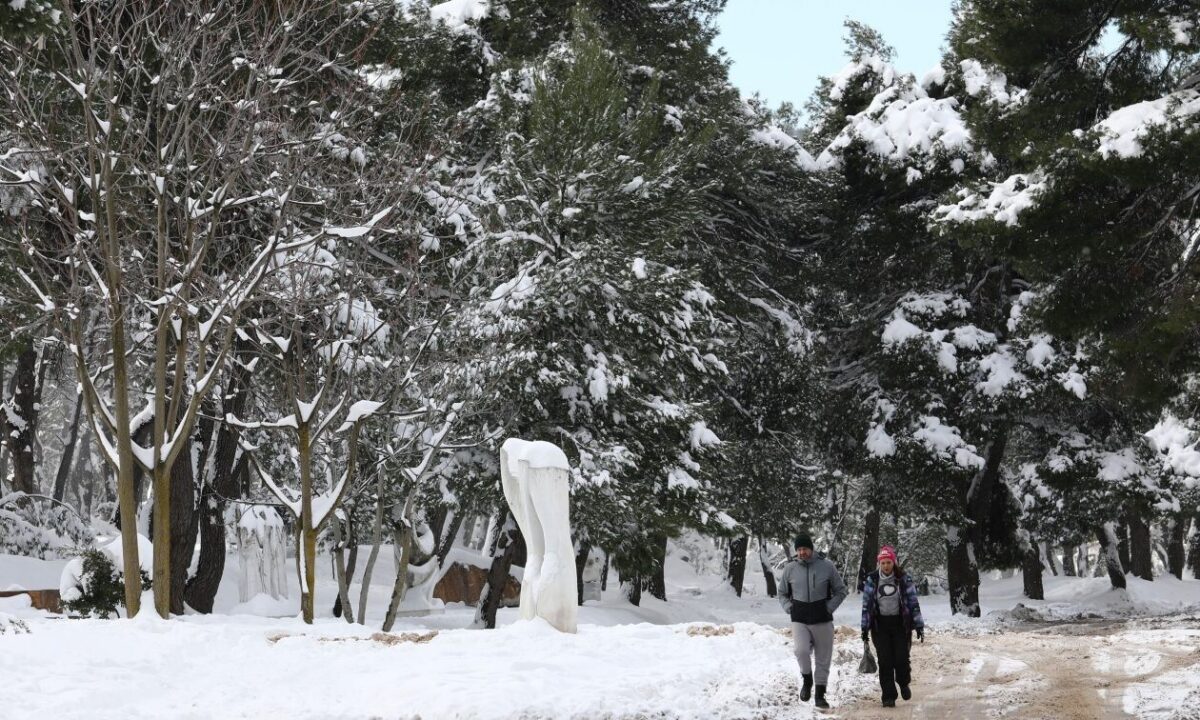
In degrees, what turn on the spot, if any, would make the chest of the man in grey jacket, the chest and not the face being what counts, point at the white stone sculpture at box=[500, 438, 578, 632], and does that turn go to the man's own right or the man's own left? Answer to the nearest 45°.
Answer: approximately 135° to the man's own right

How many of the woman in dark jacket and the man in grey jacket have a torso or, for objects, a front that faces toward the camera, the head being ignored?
2

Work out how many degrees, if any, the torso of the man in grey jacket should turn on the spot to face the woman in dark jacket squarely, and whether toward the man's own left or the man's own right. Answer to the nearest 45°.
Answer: approximately 90° to the man's own left

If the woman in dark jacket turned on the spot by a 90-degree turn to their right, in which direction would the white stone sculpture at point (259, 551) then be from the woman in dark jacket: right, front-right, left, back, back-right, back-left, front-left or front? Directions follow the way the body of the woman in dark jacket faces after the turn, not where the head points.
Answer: front-right

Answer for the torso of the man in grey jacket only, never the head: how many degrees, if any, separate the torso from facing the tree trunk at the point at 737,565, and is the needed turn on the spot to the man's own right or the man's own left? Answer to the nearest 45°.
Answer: approximately 180°

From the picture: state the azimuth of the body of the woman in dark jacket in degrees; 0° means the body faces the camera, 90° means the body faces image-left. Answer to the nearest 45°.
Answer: approximately 0°

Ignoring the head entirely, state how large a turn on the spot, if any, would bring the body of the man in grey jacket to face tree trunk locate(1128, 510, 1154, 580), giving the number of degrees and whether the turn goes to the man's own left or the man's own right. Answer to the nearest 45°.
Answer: approximately 180°

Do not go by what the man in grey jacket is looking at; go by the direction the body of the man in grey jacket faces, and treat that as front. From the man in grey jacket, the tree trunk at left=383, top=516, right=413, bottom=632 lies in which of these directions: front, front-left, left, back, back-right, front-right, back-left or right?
back-right

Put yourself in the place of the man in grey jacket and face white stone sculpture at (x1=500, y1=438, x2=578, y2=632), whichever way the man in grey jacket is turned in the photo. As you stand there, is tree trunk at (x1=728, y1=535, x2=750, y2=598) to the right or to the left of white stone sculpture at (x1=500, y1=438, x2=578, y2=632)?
right

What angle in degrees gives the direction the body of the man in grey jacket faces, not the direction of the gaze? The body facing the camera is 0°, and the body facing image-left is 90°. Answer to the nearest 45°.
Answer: approximately 0°

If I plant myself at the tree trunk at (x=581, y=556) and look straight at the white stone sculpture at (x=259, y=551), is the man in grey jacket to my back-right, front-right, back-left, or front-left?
back-left

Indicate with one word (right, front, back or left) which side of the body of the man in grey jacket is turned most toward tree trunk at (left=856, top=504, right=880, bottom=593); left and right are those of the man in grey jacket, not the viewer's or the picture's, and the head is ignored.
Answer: back

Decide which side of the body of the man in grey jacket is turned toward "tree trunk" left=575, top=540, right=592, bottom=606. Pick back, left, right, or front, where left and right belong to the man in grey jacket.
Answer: back

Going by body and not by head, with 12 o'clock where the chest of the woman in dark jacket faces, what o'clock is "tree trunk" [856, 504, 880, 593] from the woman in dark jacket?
The tree trunk is roughly at 6 o'clock from the woman in dark jacket.
